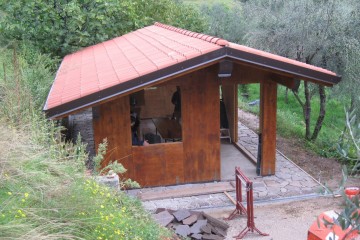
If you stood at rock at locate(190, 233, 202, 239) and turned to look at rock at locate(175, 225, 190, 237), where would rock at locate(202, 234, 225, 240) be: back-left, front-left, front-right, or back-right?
back-right

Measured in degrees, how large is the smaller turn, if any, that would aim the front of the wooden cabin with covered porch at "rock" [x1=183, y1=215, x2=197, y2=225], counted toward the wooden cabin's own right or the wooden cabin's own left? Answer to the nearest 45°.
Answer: approximately 45° to the wooden cabin's own right

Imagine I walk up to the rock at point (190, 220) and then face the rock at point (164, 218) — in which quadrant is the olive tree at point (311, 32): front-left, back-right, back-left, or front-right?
back-right

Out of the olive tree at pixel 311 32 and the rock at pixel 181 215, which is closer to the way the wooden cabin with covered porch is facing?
the rock

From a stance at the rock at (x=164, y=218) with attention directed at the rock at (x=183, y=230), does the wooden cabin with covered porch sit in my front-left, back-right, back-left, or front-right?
back-left

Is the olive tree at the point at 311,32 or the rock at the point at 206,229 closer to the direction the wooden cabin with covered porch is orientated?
the rock

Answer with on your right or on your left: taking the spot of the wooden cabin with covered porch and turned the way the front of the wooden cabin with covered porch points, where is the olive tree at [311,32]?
on your left
